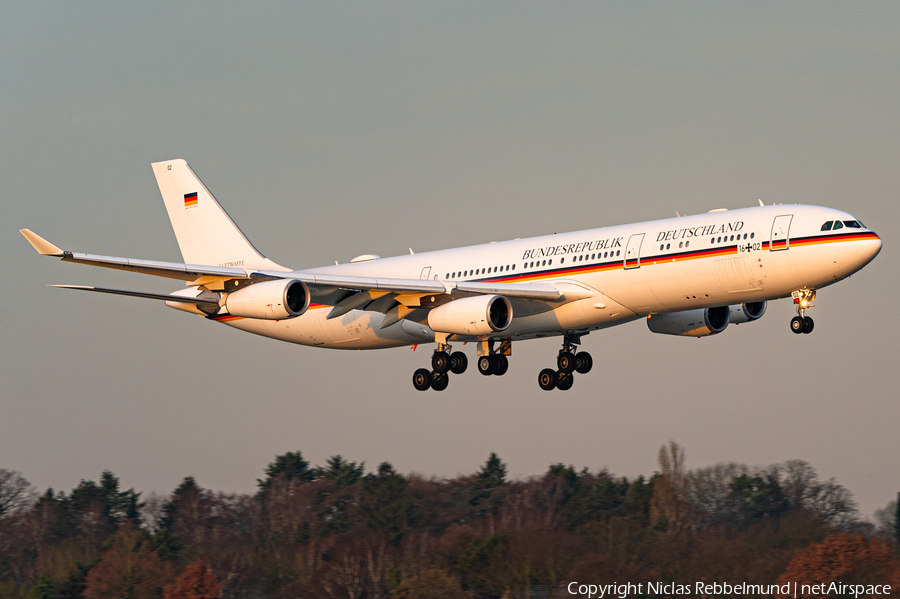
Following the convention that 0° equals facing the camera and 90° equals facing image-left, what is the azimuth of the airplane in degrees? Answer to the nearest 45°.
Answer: approximately 315°
